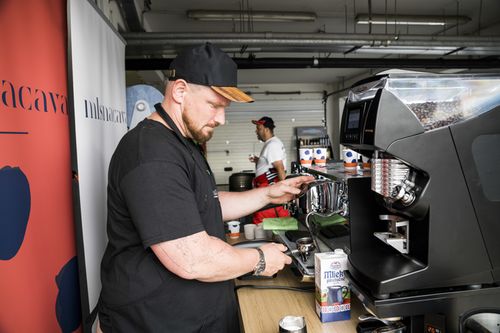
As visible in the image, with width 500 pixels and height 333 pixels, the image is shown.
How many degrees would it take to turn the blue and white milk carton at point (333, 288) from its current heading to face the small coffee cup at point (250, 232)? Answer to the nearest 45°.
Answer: approximately 135° to its right

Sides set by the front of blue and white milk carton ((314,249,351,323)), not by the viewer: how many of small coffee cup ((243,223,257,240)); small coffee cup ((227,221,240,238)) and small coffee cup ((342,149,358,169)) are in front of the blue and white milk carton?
0

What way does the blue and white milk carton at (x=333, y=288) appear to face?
toward the camera

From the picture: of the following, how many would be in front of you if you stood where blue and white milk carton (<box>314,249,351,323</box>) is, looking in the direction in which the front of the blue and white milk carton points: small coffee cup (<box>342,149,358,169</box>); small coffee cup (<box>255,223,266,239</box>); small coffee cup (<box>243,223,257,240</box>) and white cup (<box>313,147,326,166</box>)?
0

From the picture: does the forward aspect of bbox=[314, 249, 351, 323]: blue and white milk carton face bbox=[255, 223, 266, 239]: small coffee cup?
no

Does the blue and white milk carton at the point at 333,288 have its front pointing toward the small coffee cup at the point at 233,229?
no

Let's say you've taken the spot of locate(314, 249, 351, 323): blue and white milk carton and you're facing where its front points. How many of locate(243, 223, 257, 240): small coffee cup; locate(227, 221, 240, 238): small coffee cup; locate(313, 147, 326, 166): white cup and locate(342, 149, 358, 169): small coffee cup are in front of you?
0

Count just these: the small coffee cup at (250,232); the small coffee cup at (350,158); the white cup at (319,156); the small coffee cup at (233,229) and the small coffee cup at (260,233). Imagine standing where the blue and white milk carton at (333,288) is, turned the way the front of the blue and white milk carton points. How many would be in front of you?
0

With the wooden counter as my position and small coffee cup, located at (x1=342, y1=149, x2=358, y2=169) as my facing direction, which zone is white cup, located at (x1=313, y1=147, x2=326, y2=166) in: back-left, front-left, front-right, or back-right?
front-left

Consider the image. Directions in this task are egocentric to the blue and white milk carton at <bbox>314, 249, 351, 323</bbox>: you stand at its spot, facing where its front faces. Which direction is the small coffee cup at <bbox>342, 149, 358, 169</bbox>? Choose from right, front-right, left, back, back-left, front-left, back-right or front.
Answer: back

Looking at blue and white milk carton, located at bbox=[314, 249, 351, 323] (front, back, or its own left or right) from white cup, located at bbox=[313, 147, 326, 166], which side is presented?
back

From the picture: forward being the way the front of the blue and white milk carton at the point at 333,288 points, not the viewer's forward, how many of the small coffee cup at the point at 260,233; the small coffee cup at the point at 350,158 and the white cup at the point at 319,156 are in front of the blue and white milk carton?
0
